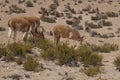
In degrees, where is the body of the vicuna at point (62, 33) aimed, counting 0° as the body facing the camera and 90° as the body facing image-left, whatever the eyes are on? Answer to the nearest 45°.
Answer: approximately 270°

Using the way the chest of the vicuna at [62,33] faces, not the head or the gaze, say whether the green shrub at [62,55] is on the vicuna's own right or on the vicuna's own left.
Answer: on the vicuna's own right

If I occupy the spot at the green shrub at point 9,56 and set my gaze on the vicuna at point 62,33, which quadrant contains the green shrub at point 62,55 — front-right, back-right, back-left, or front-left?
front-right

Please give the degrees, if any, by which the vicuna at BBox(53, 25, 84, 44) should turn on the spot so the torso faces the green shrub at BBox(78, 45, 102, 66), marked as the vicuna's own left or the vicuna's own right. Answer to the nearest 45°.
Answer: approximately 90° to the vicuna's own right

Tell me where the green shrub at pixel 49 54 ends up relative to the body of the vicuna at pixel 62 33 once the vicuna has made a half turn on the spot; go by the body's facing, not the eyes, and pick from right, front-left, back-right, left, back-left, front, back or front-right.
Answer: left

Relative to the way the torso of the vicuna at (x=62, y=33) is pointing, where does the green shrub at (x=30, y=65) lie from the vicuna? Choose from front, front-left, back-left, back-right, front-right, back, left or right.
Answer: right
